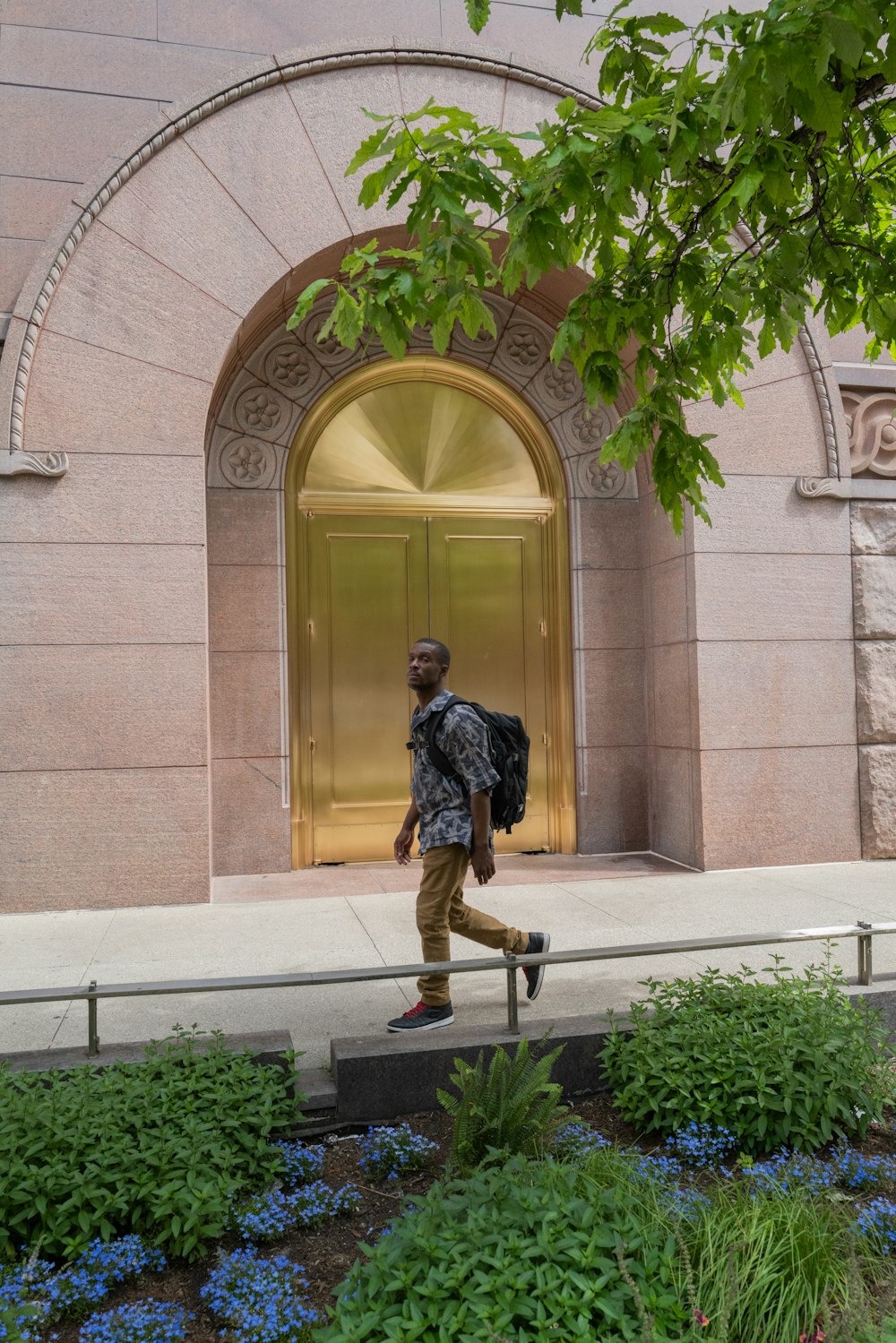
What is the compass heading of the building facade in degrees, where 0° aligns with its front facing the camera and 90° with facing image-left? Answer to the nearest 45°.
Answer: approximately 0°

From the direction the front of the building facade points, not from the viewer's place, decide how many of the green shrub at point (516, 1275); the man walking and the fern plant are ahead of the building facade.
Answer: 3

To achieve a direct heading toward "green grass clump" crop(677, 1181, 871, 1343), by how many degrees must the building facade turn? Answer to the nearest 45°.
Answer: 0° — it already faces it

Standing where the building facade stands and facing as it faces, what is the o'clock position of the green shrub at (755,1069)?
The green shrub is roughly at 11 o'clock from the building facade.

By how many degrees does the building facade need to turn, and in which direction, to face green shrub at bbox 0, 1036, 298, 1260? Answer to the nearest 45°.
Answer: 0° — it already faces it

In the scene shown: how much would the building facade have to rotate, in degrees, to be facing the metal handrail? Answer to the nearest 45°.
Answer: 0° — it already faces it

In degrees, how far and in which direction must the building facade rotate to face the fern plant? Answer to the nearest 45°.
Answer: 0° — it already faces it

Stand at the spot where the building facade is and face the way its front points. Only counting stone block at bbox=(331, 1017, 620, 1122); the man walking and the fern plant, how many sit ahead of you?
3

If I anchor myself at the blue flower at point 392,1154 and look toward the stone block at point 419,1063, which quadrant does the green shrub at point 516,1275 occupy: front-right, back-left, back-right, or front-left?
back-right

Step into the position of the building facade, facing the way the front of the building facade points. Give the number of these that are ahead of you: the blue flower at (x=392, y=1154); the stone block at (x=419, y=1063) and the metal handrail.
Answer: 3
